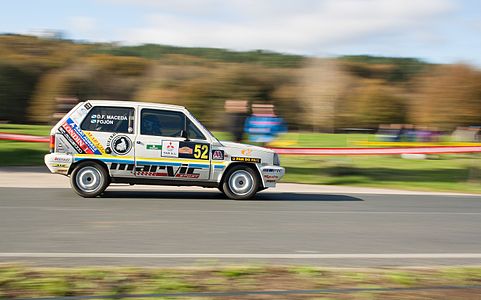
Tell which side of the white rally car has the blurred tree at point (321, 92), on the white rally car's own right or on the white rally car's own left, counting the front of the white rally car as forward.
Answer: on the white rally car's own left

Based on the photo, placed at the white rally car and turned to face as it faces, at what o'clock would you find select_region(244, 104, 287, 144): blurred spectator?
The blurred spectator is roughly at 10 o'clock from the white rally car.

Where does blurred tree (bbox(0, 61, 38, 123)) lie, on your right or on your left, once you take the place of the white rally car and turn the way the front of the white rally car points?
on your left

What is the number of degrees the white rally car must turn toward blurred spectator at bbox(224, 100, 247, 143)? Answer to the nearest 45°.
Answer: approximately 45° to its left

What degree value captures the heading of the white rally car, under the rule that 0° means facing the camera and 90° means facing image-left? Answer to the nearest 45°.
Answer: approximately 270°

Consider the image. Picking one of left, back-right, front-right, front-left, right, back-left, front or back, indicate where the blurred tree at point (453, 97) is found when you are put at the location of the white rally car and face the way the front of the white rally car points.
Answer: front-left

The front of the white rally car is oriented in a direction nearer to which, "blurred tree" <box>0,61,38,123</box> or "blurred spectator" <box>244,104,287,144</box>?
the blurred spectator

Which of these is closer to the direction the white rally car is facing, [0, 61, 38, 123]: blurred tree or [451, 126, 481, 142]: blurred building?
the blurred building

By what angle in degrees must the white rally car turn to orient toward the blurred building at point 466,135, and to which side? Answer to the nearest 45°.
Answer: approximately 45° to its left
